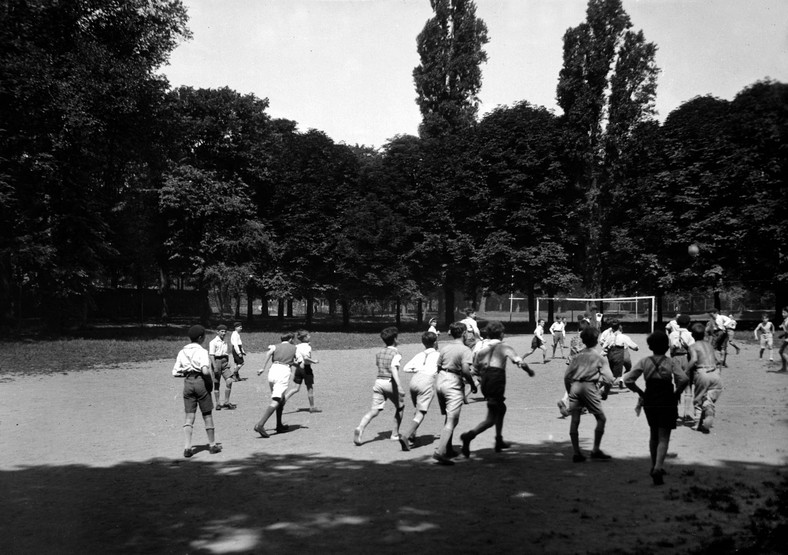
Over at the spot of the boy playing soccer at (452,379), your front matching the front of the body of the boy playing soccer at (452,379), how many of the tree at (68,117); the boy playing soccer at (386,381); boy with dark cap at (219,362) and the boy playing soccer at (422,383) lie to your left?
4

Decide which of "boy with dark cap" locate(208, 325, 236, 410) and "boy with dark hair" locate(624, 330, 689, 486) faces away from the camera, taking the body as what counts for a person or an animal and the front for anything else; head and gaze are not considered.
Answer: the boy with dark hair

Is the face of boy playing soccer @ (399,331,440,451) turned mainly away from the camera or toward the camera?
away from the camera

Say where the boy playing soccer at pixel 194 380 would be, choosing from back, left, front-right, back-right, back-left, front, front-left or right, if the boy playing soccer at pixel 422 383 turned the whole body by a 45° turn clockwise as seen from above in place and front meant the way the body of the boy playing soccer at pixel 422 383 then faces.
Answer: back

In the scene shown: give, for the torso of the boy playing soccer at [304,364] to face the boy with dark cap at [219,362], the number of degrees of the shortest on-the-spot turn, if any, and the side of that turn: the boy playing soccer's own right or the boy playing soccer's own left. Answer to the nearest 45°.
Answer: approximately 135° to the boy playing soccer's own left

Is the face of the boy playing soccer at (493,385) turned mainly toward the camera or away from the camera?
away from the camera

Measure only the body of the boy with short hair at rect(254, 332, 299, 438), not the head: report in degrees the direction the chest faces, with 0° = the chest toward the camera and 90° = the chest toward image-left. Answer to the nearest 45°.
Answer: approximately 225°

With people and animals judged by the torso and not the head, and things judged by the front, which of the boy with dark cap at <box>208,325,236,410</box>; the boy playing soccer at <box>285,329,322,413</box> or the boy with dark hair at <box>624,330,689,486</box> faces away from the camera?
the boy with dark hair

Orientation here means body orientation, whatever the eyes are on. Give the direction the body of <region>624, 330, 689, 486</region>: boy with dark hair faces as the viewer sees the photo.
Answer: away from the camera

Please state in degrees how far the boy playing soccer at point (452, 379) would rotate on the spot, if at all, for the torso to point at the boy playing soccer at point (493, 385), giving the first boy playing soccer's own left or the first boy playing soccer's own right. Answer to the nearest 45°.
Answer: approximately 45° to the first boy playing soccer's own right

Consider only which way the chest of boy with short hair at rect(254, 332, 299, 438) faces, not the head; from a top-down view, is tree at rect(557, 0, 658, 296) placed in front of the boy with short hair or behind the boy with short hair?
in front

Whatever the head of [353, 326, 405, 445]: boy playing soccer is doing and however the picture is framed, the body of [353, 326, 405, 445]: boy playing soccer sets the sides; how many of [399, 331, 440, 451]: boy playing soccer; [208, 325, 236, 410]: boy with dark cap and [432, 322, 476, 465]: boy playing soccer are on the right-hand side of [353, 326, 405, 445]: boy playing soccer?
2

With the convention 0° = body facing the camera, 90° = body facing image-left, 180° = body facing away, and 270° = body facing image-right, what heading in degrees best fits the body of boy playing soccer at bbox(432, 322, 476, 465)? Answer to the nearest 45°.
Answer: approximately 225°

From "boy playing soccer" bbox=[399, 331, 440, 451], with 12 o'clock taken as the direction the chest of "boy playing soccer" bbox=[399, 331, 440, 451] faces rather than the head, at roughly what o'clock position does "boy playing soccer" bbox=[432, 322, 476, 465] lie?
"boy playing soccer" bbox=[432, 322, 476, 465] is roughly at 3 o'clock from "boy playing soccer" bbox=[399, 331, 440, 451].
